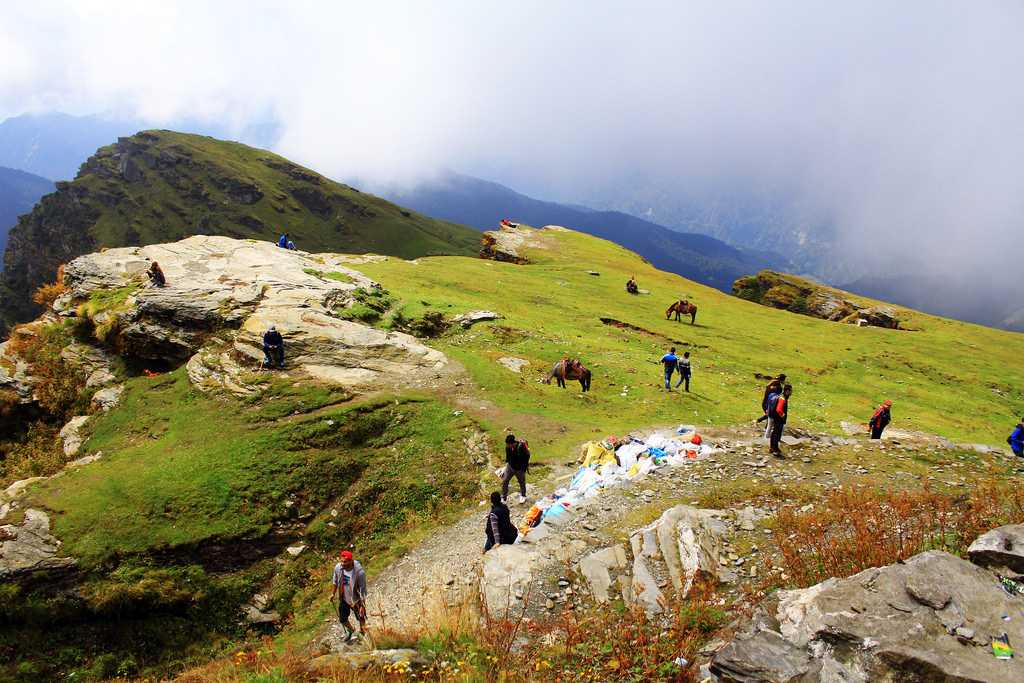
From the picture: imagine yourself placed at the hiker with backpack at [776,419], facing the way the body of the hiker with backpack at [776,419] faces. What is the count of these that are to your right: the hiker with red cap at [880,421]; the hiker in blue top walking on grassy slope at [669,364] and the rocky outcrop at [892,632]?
1

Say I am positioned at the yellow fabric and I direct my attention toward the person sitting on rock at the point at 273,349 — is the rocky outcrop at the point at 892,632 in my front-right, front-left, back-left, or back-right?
back-left
